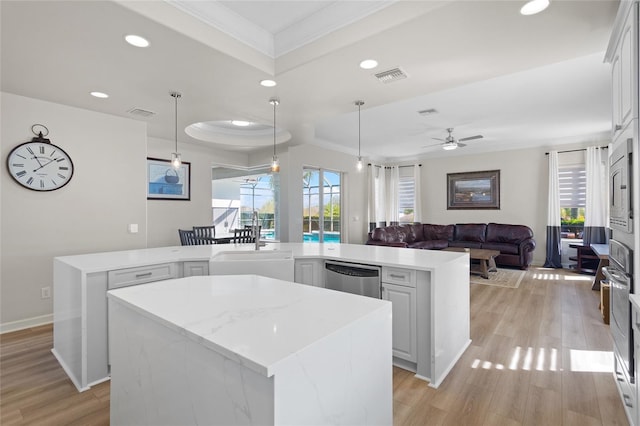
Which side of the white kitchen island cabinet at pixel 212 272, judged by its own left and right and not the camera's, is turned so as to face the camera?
front

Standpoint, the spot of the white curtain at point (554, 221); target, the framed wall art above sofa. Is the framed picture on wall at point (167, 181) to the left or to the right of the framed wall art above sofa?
left

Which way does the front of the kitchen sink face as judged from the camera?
facing the viewer

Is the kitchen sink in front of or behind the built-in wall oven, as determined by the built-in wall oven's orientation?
in front

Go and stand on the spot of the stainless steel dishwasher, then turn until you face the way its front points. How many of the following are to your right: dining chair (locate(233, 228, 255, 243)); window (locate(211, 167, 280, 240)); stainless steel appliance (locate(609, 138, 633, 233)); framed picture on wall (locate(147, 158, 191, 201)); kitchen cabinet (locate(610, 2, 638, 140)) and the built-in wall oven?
3

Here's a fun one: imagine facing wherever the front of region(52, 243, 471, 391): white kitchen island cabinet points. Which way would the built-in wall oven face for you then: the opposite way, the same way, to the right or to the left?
to the right

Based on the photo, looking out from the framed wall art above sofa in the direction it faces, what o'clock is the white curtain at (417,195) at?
The white curtain is roughly at 3 o'clock from the framed wall art above sofa.

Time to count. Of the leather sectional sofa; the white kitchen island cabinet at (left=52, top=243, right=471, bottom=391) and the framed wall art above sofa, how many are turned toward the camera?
3

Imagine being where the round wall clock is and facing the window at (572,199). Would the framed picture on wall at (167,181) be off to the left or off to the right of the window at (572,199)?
left

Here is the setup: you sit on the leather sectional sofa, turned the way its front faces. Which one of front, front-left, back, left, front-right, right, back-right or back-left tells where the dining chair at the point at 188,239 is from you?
front-right

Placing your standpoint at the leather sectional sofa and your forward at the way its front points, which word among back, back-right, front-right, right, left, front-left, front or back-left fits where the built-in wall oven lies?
front

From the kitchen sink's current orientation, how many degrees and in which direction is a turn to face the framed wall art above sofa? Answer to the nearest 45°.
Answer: approximately 135° to its left

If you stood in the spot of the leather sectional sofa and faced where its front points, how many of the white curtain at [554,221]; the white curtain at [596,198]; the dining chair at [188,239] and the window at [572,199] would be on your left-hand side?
3

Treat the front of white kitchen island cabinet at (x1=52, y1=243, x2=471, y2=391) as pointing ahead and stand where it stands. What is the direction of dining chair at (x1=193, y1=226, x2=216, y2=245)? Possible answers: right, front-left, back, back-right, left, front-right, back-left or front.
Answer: back

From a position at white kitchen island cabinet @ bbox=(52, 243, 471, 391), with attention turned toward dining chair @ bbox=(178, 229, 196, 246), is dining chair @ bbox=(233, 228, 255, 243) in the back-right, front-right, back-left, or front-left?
front-right

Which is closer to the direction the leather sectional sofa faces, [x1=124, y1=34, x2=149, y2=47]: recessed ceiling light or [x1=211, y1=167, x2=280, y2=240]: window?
the recessed ceiling light
